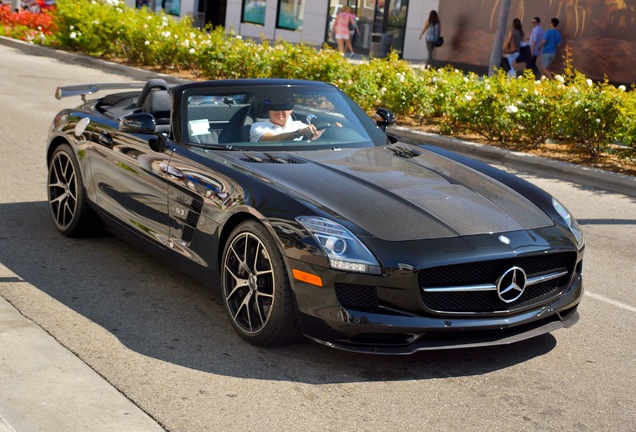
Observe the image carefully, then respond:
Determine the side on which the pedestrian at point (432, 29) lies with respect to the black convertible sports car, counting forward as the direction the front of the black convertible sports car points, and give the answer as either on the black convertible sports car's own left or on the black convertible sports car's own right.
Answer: on the black convertible sports car's own left

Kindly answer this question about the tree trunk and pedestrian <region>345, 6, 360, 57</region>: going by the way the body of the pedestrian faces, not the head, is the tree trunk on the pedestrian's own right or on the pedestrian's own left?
on the pedestrian's own right

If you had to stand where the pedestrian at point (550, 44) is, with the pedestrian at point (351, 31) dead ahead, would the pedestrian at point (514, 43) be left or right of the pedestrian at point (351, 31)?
left

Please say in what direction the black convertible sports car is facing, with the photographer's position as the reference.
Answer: facing the viewer and to the right of the viewer

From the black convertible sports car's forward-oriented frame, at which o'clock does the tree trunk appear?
The tree trunk is roughly at 8 o'clock from the black convertible sports car.

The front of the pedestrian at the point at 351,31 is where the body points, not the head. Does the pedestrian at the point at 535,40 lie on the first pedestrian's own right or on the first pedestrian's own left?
on the first pedestrian's own left

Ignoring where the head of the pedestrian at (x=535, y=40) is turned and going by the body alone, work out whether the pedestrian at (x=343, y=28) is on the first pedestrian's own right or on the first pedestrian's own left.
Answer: on the first pedestrian's own right
